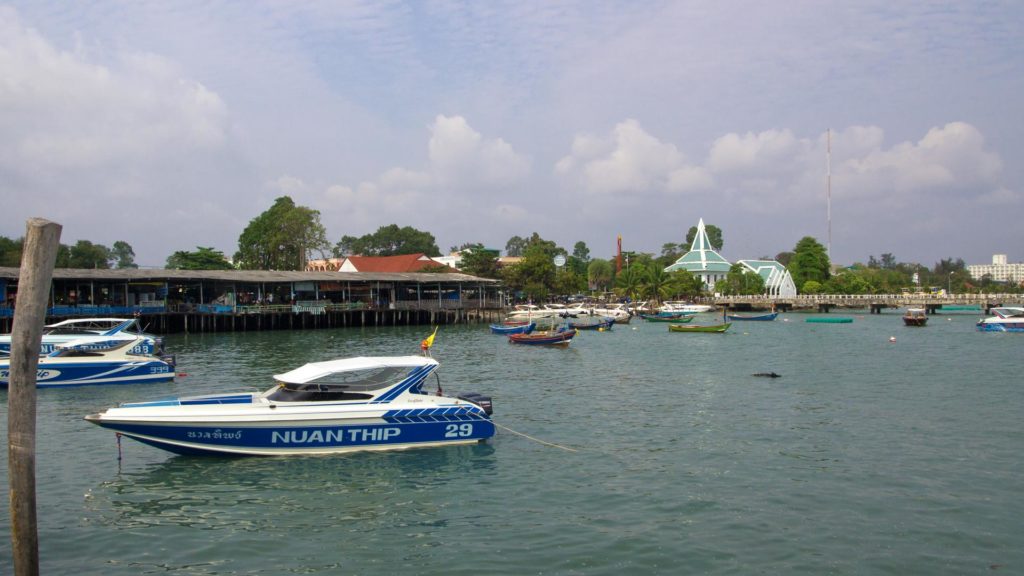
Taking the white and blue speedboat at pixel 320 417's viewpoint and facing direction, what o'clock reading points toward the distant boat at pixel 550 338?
The distant boat is roughly at 4 o'clock from the white and blue speedboat.

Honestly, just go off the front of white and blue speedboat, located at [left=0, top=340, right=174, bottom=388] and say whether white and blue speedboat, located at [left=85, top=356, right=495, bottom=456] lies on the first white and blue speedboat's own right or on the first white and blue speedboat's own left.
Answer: on the first white and blue speedboat's own left

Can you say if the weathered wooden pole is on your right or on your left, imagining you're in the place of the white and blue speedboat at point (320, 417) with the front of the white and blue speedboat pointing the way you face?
on your left

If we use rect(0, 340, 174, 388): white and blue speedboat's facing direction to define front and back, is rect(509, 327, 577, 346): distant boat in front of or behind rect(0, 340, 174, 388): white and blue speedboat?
behind

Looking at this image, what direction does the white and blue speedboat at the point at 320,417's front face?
to the viewer's left

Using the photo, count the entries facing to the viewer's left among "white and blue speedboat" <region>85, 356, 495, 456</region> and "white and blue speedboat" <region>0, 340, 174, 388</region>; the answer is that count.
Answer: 2

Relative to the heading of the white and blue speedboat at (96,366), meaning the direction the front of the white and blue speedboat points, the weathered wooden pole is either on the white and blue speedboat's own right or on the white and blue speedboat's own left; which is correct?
on the white and blue speedboat's own left

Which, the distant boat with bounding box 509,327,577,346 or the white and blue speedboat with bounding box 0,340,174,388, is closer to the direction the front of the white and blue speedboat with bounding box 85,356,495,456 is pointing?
the white and blue speedboat

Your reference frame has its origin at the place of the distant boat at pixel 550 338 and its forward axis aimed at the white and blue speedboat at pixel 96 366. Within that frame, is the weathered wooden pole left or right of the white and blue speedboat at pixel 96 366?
left

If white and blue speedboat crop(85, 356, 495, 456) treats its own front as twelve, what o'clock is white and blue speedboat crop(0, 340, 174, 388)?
white and blue speedboat crop(0, 340, 174, 388) is roughly at 2 o'clock from white and blue speedboat crop(85, 356, 495, 456).

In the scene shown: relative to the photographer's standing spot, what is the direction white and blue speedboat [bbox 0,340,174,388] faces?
facing to the left of the viewer
